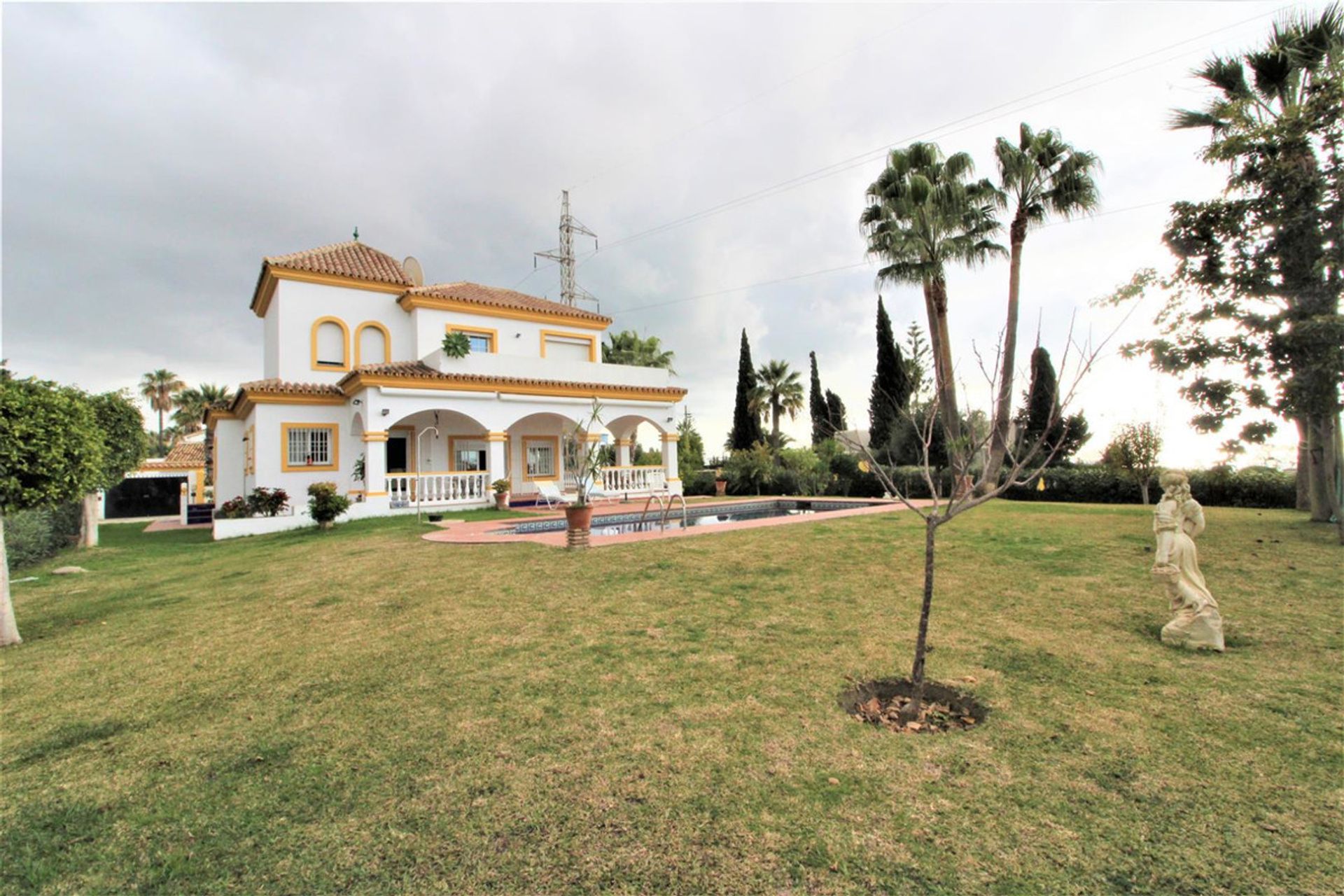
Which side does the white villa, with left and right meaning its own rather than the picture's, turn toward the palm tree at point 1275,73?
front

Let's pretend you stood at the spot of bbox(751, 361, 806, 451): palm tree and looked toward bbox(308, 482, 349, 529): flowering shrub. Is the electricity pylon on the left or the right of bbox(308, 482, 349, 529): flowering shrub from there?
right

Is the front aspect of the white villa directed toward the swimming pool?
yes

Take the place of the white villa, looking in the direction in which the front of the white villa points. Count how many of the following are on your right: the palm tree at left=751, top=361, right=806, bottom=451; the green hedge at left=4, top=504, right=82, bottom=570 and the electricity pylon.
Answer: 1

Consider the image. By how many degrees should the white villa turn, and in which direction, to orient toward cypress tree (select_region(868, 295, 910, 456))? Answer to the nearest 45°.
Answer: approximately 45° to its left

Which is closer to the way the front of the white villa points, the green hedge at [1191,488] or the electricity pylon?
the green hedge

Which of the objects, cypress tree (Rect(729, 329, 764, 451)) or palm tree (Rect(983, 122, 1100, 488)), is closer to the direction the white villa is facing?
the palm tree

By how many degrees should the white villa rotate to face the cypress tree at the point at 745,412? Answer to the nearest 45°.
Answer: approximately 90° to its left

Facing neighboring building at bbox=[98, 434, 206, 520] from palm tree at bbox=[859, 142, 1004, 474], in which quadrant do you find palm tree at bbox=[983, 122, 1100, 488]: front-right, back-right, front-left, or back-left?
back-left

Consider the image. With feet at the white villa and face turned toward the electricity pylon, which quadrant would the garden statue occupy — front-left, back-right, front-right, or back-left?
back-right
